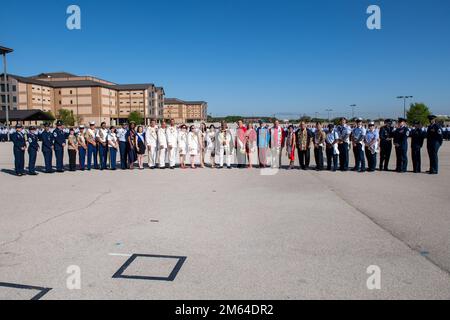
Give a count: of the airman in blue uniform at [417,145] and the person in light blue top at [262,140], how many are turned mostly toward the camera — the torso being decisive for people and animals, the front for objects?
2

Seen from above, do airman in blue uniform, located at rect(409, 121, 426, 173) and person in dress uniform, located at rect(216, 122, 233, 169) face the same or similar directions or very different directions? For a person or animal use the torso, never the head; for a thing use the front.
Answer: same or similar directions

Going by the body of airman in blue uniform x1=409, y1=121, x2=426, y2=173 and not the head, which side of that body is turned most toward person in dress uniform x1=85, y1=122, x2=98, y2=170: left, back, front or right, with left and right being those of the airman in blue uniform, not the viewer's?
right

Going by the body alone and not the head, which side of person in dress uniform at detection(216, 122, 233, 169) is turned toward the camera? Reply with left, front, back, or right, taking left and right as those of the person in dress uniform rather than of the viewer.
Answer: front

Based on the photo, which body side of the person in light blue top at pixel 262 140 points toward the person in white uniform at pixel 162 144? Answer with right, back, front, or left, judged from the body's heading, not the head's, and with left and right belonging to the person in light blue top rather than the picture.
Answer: right

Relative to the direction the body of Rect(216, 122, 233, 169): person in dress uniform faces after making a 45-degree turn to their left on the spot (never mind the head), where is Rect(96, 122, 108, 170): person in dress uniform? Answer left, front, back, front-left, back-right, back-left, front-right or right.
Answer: back-right

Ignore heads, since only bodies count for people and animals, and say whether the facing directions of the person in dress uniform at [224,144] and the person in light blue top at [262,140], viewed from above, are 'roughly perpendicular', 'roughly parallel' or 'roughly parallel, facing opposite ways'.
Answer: roughly parallel

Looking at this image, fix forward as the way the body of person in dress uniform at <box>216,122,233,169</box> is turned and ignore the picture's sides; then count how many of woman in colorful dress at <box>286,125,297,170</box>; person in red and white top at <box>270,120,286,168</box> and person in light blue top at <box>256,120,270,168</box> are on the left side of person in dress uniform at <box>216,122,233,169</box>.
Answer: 3

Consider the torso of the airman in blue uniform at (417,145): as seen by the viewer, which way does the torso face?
toward the camera

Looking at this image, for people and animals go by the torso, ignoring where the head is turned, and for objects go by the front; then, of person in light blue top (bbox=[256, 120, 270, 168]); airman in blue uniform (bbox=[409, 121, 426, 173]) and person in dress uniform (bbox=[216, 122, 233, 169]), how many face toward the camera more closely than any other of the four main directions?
3

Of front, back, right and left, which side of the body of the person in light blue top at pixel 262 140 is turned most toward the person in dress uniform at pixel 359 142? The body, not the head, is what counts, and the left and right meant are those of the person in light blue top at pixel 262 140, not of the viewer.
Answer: left

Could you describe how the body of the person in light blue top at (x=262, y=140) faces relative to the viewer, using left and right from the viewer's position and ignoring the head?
facing the viewer

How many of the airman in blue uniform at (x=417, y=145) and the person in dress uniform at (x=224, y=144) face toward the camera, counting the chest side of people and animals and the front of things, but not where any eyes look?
2

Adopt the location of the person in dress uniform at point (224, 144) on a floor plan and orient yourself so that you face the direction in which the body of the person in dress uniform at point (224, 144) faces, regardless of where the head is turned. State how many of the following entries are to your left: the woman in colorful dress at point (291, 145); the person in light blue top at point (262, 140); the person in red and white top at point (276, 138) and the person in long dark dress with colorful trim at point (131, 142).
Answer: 3

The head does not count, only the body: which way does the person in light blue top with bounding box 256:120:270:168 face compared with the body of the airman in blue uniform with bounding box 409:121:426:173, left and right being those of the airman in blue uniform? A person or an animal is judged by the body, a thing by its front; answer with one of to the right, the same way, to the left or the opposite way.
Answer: the same way

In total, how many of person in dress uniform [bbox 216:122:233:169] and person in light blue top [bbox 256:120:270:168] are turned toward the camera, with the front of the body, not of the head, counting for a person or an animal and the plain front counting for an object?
2

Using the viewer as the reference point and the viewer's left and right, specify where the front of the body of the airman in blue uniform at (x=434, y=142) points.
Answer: facing the viewer and to the left of the viewer
